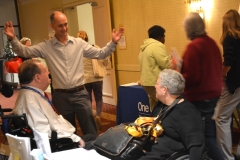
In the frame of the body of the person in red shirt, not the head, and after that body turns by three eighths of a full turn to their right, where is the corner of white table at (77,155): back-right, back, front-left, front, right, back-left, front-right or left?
back-right

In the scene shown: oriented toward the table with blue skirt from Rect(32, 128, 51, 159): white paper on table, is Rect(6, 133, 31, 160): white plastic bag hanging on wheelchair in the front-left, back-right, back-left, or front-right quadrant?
back-left

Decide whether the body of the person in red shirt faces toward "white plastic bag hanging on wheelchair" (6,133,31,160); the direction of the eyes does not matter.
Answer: no

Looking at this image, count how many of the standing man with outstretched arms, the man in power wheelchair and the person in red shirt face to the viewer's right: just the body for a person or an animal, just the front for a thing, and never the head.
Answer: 1

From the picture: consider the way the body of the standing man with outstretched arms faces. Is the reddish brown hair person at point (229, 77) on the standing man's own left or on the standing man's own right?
on the standing man's own left

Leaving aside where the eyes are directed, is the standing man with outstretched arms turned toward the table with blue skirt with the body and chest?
no

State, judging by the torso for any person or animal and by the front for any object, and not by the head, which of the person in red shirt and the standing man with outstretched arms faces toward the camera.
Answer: the standing man with outstretched arms

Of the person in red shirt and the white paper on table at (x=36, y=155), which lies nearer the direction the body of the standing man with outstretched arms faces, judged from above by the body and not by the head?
the white paper on table

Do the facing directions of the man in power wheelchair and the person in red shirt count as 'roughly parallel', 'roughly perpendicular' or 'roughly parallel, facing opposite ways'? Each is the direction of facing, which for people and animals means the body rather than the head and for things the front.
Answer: roughly perpendicular

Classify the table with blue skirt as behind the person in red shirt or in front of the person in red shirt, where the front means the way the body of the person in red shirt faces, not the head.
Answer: in front

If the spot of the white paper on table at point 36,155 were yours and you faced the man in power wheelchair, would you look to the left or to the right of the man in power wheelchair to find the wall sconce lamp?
right

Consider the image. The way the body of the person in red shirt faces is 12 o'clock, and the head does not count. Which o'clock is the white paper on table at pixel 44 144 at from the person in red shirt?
The white paper on table is roughly at 9 o'clock from the person in red shirt.

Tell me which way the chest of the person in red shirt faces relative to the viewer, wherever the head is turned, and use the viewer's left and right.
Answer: facing away from the viewer and to the left of the viewer

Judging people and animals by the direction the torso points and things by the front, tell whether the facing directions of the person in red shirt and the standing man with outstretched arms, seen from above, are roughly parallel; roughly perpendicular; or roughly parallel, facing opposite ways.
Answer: roughly parallel, facing opposite ways

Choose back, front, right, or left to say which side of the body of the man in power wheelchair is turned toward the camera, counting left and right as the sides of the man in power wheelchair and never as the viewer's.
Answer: right

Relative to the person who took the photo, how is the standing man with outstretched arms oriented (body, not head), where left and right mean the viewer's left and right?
facing the viewer

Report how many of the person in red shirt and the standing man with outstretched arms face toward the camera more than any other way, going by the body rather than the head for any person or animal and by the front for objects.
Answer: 1

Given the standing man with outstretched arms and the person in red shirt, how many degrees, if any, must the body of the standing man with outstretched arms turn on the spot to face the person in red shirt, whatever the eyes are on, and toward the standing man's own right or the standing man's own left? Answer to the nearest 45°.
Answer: approximately 45° to the standing man's own left

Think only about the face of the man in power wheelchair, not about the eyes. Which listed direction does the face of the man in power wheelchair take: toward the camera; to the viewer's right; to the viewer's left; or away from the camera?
to the viewer's right

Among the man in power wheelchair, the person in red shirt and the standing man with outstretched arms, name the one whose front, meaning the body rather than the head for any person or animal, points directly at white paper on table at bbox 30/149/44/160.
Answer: the standing man with outstretched arms

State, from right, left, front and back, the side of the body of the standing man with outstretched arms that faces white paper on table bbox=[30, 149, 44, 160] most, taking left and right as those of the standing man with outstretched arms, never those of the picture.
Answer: front
